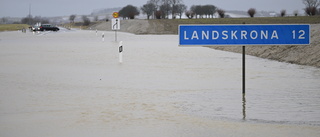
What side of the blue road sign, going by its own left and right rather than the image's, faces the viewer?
front
